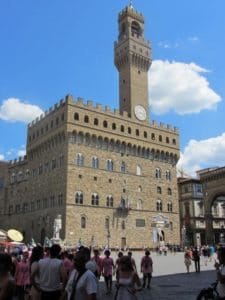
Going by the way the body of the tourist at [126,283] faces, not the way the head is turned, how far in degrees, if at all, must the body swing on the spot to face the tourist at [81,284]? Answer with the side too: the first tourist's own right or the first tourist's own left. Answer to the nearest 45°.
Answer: approximately 135° to the first tourist's own left

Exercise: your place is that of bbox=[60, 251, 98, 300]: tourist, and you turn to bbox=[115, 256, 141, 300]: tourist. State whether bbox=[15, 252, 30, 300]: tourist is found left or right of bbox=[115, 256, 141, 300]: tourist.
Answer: left

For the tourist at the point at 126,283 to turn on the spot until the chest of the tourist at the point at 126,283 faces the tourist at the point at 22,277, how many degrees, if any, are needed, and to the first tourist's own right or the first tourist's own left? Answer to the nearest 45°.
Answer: approximately 45° to the first tourist's own left

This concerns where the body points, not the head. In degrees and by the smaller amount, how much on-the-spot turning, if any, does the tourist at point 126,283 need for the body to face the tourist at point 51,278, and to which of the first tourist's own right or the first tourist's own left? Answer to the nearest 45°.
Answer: approximately 45° to the first tourist's own left

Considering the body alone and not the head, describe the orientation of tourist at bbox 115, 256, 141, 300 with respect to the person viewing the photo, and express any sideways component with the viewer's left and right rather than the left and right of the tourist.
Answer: facing away from the viewer

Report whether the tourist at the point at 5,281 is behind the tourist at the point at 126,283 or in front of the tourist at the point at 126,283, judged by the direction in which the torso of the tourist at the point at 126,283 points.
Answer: behind
